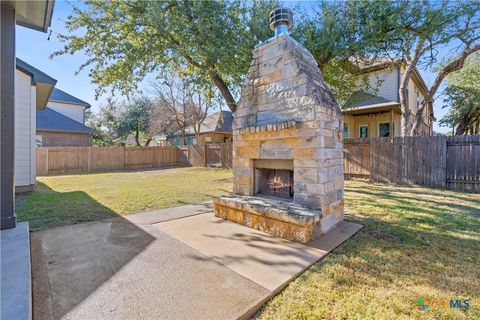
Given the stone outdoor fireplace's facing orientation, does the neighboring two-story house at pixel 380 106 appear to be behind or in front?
behind

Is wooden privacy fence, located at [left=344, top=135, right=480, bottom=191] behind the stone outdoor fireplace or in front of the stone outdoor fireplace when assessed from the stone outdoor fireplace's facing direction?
behind

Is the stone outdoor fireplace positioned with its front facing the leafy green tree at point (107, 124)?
no

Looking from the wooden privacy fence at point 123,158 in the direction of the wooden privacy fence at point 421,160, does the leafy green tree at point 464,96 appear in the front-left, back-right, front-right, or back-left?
front-left

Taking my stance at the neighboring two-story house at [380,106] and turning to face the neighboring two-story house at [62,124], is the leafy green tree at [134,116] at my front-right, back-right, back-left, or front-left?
front-right

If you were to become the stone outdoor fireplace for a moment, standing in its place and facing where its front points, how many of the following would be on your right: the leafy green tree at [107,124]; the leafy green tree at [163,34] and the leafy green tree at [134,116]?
3

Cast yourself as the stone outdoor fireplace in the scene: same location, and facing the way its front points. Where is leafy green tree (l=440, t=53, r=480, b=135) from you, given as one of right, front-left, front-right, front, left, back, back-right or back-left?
back

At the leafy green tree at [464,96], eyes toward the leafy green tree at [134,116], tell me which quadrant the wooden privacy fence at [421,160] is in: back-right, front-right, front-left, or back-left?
front-left

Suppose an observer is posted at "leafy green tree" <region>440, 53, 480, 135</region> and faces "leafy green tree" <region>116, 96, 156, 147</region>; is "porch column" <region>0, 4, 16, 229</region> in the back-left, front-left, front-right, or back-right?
front-left

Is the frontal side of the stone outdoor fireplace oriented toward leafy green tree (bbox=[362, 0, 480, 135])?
no

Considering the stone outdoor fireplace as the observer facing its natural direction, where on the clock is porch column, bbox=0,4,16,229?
The porch column is roughly at 1 o'clock from the stone outdoor fireplace.

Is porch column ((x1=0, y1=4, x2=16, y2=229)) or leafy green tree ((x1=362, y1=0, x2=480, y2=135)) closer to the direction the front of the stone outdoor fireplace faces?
the porch column

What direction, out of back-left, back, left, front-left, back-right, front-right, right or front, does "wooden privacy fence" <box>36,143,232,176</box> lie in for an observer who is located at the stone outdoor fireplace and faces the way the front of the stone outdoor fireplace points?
right

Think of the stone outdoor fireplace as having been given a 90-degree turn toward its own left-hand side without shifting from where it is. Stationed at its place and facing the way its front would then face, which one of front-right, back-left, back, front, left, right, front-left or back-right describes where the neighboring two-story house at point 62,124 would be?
back

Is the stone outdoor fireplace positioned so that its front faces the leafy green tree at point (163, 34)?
no

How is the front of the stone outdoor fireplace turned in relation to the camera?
facing the viewer and to the left of the viewer
